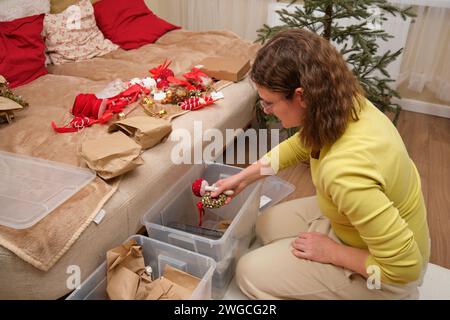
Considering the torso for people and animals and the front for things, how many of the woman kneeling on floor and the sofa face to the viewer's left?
1

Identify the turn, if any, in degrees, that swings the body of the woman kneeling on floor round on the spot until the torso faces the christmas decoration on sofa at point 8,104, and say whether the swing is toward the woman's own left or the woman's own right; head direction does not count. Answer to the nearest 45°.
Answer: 0° — they already face it

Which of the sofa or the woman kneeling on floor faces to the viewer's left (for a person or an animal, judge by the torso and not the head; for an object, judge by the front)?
the woman kneeling on floor

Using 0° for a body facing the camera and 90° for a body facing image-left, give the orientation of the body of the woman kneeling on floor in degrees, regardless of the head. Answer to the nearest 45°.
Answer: approximately 90°

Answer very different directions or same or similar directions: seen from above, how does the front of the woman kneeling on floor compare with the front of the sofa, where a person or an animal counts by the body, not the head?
very different directions

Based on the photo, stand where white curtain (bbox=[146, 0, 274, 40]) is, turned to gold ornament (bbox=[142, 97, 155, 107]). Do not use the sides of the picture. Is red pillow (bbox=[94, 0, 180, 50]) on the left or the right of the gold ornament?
right

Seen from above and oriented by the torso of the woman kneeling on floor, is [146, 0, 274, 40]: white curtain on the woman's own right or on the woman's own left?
on the woman's own right

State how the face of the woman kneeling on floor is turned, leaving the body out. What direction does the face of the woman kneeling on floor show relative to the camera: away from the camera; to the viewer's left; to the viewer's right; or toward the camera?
to the viewer's left

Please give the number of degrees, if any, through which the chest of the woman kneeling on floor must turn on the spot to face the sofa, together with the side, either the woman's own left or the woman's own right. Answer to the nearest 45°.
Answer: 0° — they already face it

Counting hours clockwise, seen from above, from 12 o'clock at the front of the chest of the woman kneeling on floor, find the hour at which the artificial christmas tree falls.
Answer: The artificial christmas tree is roughly at 3 o'clock from the woman kneeling on floor.

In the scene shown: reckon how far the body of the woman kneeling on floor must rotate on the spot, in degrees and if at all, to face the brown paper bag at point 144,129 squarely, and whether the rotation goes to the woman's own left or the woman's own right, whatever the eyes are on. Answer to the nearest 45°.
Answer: approximately 45° to the woman's own right
